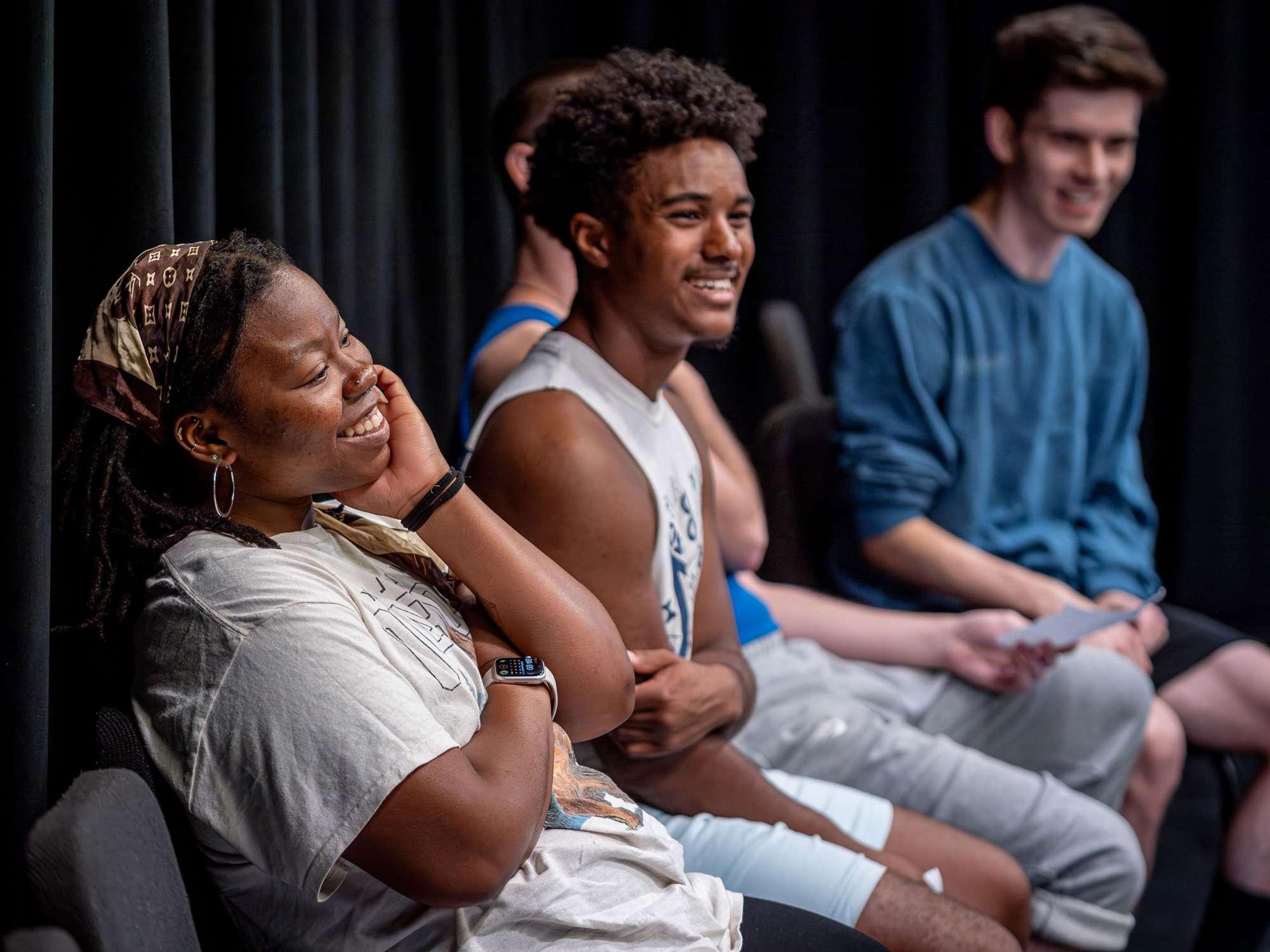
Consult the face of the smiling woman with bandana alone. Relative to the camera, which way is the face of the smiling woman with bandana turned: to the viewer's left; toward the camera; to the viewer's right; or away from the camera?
to the viewer's right

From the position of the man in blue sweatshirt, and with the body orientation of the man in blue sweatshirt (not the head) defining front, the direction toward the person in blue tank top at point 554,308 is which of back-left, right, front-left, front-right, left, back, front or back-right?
right

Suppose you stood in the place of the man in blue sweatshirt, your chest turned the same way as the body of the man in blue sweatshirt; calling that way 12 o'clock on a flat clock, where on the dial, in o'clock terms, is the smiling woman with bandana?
The smiling woman with bandana is roughly at 2 o'clock from the man in blue sweatshirt.

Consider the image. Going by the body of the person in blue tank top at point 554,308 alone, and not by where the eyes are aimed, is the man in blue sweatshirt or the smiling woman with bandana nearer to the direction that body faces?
the man in blue sweatshirt

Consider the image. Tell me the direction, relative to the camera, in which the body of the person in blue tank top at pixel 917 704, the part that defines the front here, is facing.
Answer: to the viewer's right

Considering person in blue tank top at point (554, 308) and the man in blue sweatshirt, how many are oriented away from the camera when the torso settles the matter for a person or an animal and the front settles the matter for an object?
0

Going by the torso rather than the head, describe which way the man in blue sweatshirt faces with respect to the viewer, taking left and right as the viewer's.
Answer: facing the viewer and to the right of the viewer
